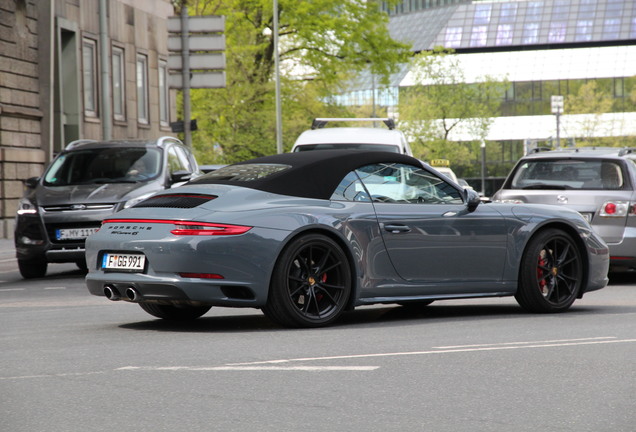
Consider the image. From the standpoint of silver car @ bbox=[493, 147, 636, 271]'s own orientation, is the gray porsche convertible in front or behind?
behind

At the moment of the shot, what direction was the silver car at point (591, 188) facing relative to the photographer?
facing away from the viewer and to the right of the viewer

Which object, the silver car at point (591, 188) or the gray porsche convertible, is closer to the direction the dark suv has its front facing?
the gray porsche convertible

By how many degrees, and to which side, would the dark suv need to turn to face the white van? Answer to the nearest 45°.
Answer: approximately 135° to its left

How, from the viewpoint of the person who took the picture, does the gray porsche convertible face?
facing away from the viewer and to the right of the viewer

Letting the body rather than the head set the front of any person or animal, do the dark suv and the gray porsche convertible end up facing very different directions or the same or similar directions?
very different directions

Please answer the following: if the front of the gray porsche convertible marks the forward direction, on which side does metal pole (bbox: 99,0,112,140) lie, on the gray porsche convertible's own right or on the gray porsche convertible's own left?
on the gray porsche convertible's own left
